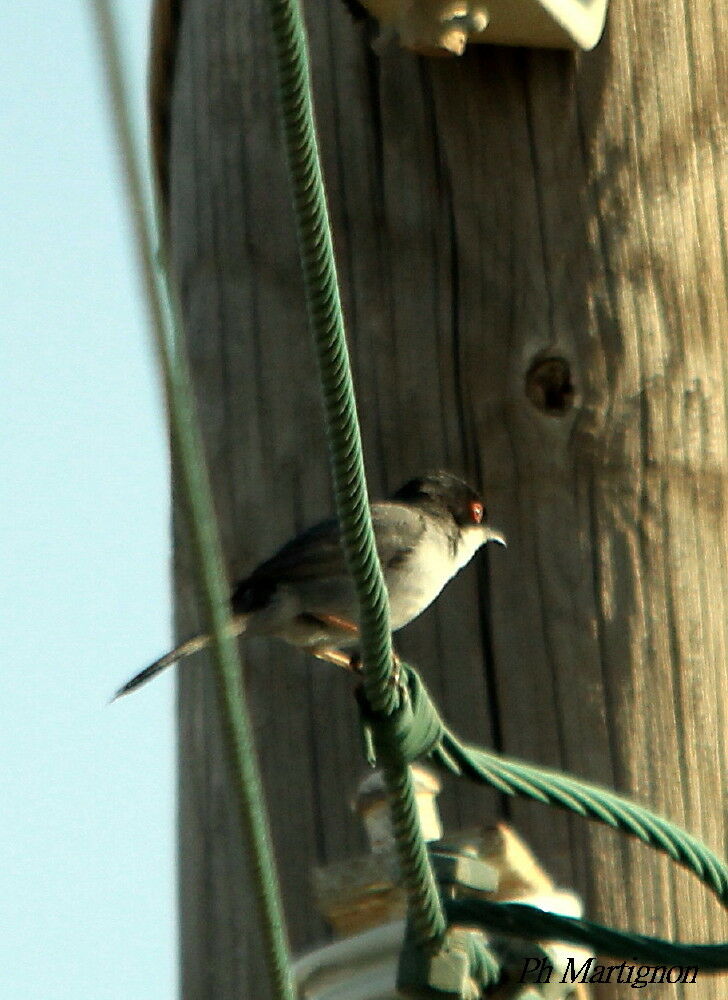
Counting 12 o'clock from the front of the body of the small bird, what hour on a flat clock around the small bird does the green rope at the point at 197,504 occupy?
The green rope is roughly at 3 o'clock from the small bird.

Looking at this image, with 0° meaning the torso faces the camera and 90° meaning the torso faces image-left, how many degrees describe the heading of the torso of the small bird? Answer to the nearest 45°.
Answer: approximately 270°
